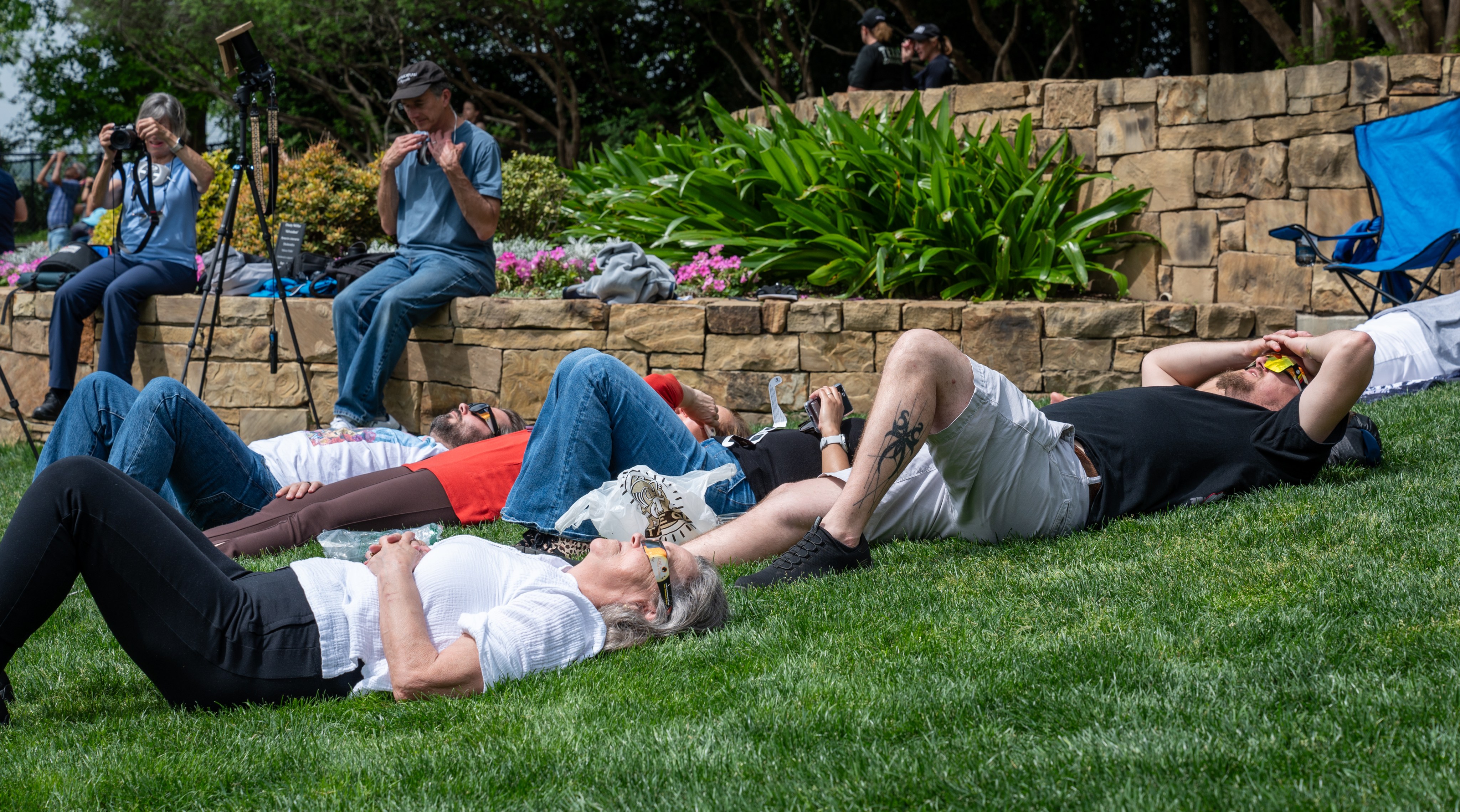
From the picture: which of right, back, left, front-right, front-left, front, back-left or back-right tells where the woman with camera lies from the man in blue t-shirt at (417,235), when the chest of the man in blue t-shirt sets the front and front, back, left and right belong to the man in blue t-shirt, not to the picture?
right

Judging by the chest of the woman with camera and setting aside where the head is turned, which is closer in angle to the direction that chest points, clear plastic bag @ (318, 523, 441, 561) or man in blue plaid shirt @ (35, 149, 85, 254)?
the clear plastic bag

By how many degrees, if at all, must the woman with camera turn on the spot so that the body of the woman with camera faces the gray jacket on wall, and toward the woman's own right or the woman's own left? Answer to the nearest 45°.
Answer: approximately 90° to the woman's own left

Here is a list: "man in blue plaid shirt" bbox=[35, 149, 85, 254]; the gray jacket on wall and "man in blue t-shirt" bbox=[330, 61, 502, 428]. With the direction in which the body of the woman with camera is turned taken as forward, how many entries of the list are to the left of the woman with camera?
2

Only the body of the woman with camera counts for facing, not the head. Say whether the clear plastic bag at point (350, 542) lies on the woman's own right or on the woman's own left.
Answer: on the woman's own left

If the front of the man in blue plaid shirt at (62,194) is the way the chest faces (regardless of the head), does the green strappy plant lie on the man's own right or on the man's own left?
on the man's own left

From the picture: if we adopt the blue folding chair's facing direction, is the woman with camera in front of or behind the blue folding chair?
in front

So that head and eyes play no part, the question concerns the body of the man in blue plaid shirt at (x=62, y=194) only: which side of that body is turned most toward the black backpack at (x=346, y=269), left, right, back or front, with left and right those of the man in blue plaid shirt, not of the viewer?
left
